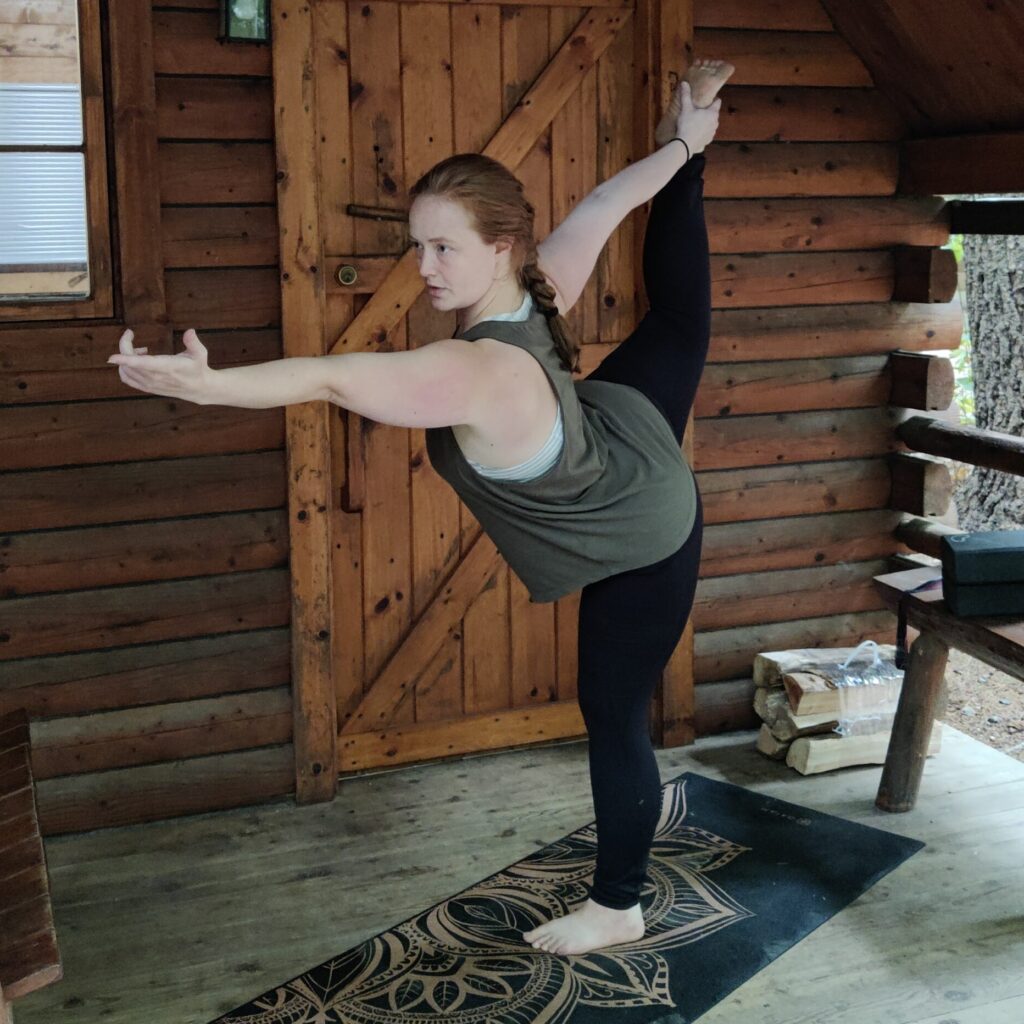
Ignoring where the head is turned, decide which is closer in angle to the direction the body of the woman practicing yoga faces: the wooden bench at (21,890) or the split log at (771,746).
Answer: the wooden bench

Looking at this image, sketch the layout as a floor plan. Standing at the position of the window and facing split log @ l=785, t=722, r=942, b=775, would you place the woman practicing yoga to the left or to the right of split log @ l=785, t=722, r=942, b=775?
right

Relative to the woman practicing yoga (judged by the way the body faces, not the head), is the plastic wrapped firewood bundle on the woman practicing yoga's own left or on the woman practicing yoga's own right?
on the woman practicing yoga's own right

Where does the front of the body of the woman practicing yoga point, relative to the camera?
to the viewer's left

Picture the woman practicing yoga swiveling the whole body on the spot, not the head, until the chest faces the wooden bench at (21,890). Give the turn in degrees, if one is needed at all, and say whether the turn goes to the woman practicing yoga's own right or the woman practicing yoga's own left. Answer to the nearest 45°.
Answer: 0° — they already face it

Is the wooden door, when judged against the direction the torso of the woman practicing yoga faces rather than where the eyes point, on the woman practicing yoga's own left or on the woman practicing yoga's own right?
on the woman practicing yoga's own right

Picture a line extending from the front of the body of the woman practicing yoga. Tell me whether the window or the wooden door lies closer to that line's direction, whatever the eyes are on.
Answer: the window

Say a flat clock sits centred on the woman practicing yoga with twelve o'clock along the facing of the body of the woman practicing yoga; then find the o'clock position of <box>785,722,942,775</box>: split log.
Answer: The split log is roughly at 4 o'clock from the woman practicing yoga.

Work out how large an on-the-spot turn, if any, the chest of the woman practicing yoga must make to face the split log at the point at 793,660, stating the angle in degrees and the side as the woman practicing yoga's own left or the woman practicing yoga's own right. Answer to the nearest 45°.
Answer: approximately 135° to the woman practicing yoga's own right

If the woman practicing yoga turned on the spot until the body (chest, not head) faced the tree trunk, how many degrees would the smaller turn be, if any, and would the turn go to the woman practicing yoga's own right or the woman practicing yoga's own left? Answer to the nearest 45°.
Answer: approximately 135° to the woman practicing yoga's own right

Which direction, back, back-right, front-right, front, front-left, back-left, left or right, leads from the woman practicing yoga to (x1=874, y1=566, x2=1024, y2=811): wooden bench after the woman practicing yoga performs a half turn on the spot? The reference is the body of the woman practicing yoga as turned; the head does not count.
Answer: front-left

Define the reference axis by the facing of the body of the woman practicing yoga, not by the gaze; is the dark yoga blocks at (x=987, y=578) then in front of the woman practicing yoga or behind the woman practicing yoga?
behind
